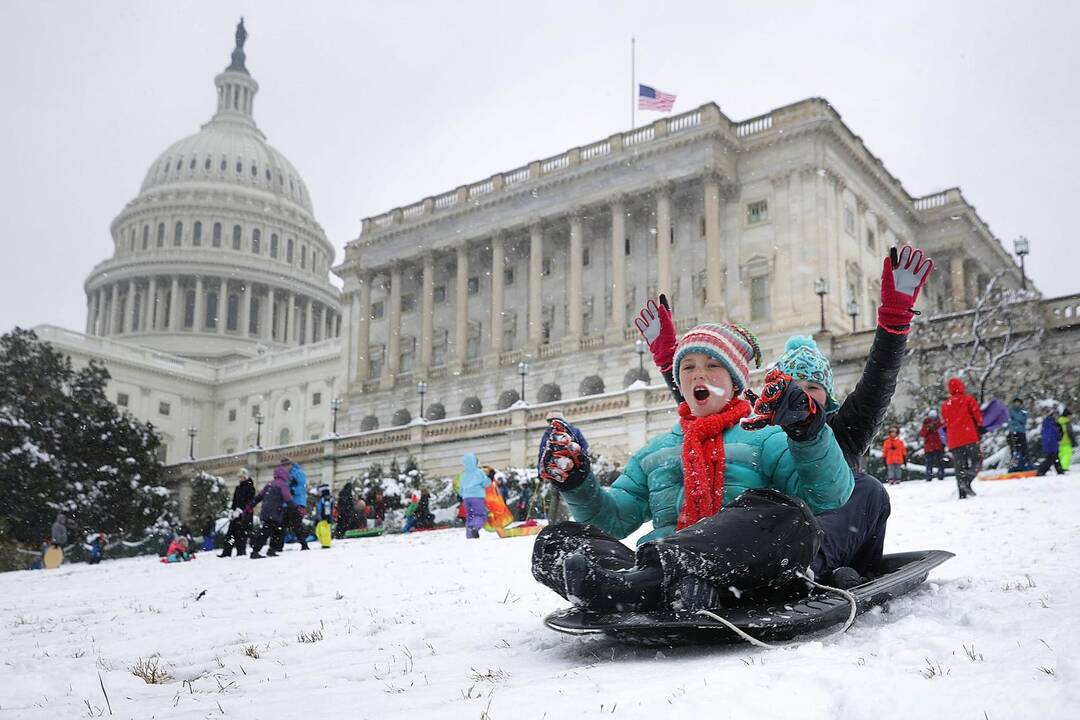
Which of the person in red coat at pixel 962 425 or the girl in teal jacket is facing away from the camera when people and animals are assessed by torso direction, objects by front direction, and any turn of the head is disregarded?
the person in red coat

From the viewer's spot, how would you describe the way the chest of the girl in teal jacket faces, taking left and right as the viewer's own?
facing the viewer and to the left of the viewer

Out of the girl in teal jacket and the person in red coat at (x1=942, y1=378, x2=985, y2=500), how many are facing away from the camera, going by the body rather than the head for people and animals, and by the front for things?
1

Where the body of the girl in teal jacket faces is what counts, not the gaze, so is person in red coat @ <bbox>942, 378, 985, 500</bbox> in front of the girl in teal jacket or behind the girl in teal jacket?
behind

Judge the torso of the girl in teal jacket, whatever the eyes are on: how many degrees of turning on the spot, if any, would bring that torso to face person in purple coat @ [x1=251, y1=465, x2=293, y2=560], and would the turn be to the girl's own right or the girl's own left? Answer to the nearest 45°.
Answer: approximately 90° to the girl's own right

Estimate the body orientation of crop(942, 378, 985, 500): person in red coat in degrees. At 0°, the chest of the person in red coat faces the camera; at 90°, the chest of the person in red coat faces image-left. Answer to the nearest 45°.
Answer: approximately 180°
